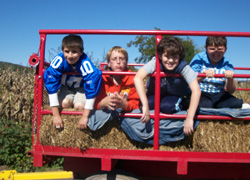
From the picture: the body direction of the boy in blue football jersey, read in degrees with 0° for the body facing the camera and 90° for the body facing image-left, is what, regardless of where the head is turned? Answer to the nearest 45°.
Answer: approximately 0°

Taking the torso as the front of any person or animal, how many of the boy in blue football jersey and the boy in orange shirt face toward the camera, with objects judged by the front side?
2

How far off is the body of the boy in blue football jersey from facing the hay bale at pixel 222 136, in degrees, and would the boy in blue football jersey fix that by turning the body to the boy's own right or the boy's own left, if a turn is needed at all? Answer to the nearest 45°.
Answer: approximately 90° to the boy's own left

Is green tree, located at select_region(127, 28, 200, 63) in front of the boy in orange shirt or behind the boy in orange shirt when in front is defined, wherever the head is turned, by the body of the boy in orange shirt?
behind

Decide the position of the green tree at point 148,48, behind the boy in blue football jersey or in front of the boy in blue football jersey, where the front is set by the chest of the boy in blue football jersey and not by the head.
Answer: behind

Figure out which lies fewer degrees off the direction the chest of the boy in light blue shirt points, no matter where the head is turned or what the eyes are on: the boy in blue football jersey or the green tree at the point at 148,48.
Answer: the boy in blue football jersey

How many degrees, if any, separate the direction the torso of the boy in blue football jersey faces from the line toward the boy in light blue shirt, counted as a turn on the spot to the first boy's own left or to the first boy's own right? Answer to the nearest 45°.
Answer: approximately 90° to the first boy's own left

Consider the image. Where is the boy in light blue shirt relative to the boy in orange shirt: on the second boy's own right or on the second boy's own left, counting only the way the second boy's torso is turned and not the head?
on the second boy's own left
